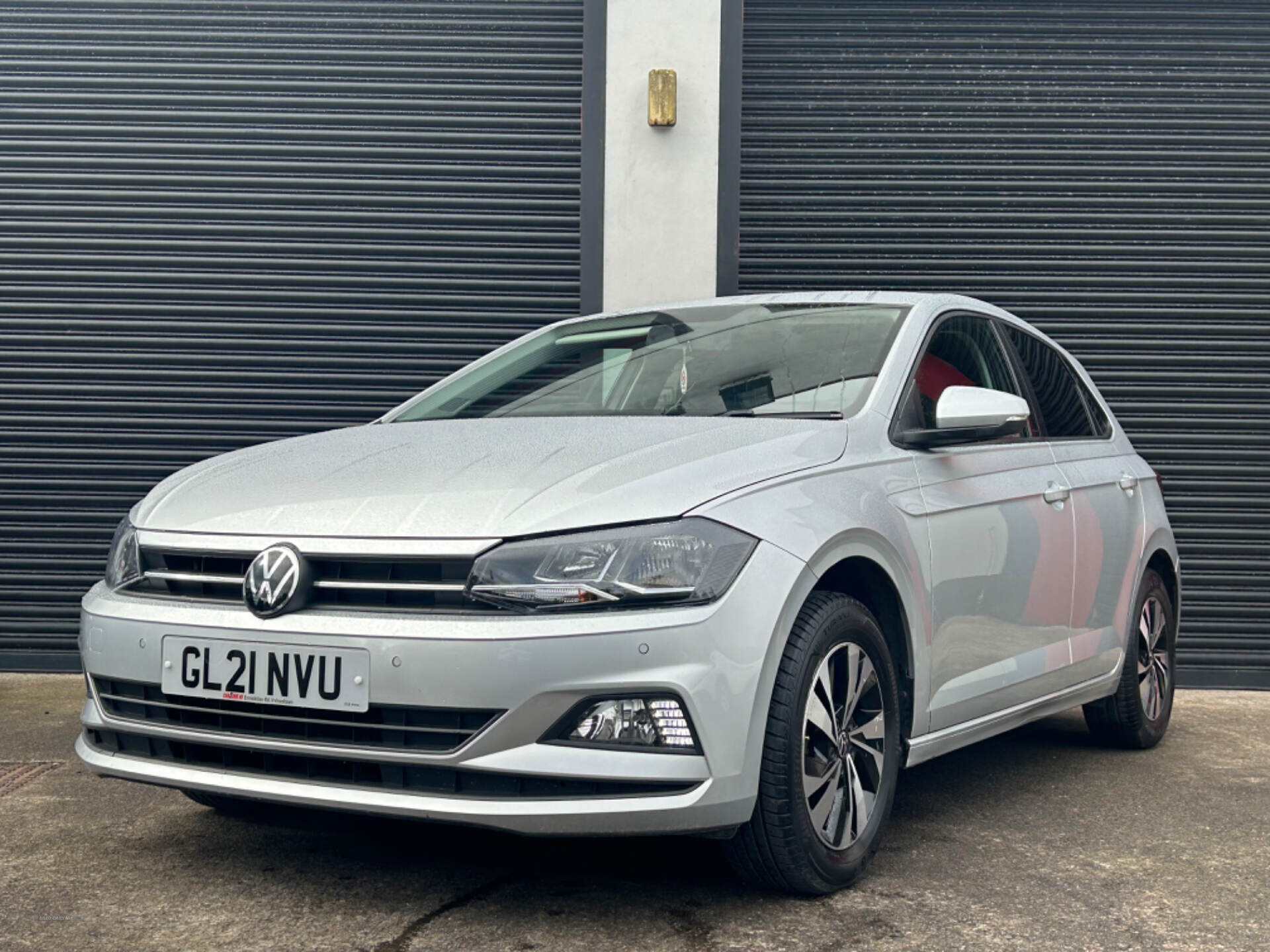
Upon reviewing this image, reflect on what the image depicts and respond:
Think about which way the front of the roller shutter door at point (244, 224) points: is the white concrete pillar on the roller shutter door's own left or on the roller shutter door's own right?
on the roller shutter door's own left

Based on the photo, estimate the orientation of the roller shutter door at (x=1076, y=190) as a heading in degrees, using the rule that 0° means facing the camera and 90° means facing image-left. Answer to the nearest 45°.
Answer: approximately 0°

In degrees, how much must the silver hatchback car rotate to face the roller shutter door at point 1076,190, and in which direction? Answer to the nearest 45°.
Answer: approximately 180°

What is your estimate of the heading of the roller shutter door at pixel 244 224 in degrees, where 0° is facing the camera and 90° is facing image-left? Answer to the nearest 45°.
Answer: approximately 0°

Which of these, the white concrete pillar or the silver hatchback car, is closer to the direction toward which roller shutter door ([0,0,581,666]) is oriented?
the silver hatchback car

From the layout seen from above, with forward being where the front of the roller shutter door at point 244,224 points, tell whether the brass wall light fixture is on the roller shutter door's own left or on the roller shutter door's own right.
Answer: on the roller shutter door's own left

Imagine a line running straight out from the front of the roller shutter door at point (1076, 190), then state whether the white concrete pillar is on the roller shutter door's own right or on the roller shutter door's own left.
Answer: on the roller shutter door's own right

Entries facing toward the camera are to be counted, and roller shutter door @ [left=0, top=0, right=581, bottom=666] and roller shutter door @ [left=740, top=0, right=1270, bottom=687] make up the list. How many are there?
2

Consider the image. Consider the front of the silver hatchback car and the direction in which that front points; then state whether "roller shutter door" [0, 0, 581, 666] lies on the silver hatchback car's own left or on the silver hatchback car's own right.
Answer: on the silver hatchback car's own right

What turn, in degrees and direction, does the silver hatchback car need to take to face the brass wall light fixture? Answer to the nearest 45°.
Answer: approximately 135° to its right

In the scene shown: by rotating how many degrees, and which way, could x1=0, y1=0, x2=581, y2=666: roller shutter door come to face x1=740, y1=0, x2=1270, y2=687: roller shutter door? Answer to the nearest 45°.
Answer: approximately 90° to its left

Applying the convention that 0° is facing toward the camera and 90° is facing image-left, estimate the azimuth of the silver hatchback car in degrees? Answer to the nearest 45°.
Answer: approximately 45°

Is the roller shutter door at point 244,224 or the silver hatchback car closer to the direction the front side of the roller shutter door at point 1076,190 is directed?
the silver hatchback car
